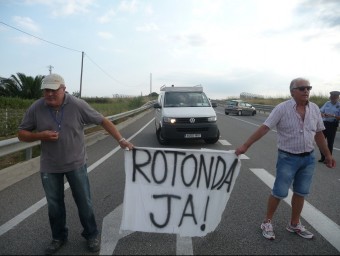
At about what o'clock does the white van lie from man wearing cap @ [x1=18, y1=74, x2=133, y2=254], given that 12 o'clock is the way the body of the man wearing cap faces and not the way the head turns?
The white van is roughly at 7 o'clock from the man wearing cap.

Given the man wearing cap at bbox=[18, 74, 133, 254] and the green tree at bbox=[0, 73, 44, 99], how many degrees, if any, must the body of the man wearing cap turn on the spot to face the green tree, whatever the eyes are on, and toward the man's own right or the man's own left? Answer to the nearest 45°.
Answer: approximately 180°

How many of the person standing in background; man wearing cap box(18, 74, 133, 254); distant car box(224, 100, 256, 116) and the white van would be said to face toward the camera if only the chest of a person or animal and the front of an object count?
3

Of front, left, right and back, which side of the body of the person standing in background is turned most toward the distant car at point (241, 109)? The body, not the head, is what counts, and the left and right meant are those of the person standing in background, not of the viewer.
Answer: back

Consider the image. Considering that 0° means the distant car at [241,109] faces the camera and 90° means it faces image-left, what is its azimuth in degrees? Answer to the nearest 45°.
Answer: approximately 225°

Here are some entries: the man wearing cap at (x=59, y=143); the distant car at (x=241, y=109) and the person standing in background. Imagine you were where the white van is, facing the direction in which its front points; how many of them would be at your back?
1

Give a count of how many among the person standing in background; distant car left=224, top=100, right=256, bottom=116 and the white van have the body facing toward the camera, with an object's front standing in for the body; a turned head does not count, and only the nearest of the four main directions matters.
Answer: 2

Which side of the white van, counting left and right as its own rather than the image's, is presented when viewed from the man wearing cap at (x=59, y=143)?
front

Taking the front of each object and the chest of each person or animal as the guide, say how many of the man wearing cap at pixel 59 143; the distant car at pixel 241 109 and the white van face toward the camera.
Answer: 2
